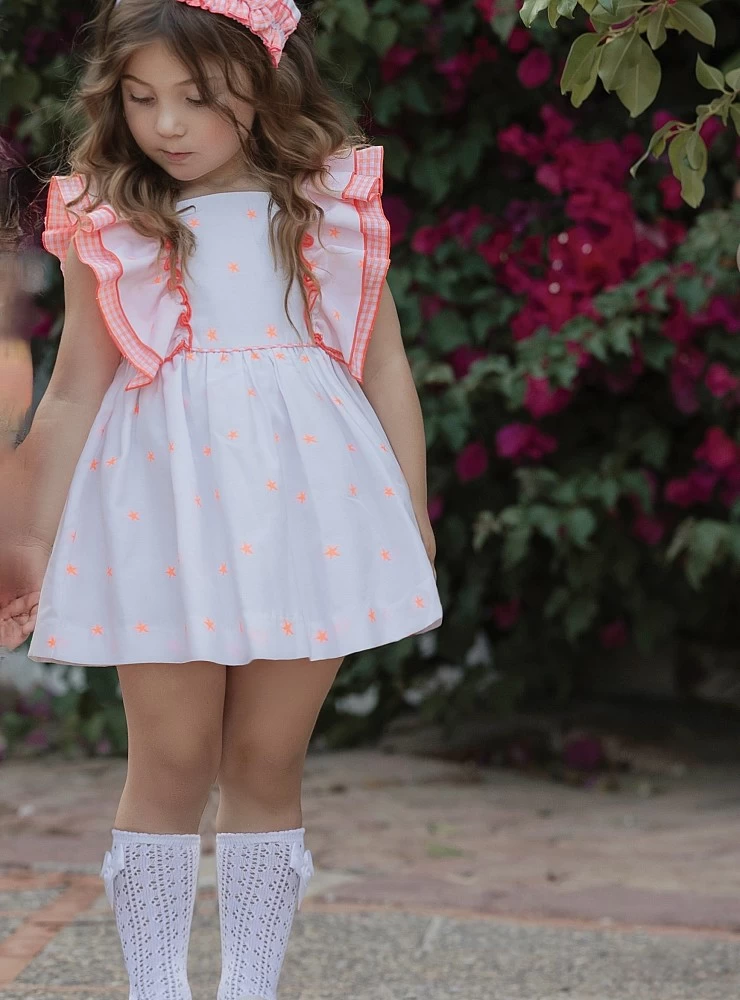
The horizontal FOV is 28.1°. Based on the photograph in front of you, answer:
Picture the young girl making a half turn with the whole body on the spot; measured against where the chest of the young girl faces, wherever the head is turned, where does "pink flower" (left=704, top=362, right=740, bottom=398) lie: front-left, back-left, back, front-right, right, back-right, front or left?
front-right

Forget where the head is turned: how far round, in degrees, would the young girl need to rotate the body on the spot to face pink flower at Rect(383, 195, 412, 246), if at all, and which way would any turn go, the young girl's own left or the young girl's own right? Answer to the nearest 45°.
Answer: approximately 180°

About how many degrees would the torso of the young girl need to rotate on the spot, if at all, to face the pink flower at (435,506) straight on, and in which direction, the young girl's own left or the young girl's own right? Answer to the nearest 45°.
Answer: approximately 180°

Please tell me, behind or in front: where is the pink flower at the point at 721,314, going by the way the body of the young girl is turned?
behind

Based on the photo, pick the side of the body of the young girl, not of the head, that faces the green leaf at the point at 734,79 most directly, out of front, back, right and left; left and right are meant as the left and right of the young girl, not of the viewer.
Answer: left

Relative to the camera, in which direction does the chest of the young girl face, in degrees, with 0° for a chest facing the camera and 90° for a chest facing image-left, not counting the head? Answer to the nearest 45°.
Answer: approximately 0°

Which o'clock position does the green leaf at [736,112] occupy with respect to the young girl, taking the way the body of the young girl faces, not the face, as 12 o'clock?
The green leaf is roughly at 9 o'clock from the young girl.

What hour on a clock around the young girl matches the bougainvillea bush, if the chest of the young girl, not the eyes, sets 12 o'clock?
The bougainvillea bush is roughly at 7 o'clock from the young girl.

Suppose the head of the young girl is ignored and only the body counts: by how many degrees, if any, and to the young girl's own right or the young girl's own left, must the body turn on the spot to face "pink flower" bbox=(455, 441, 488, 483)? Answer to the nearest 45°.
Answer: approximately 180°
